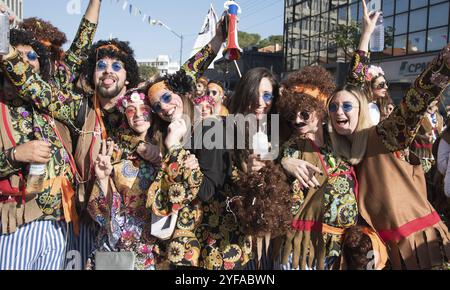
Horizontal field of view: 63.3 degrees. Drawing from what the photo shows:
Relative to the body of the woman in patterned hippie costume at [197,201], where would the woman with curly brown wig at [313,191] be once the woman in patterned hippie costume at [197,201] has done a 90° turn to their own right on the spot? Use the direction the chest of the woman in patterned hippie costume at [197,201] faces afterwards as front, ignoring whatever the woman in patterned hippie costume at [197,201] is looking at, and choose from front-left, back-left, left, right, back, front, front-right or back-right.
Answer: back-right

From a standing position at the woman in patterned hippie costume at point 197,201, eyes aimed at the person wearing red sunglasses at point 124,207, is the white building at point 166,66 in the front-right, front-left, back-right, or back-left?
front-right

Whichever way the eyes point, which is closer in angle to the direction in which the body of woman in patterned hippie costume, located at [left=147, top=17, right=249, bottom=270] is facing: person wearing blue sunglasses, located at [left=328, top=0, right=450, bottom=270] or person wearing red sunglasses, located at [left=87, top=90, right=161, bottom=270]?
the person wearing red sunglasses

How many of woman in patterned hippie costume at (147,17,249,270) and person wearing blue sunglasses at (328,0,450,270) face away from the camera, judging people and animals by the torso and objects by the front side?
0

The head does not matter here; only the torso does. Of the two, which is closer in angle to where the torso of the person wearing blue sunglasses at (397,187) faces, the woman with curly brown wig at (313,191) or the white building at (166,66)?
the woman with curly brown wig

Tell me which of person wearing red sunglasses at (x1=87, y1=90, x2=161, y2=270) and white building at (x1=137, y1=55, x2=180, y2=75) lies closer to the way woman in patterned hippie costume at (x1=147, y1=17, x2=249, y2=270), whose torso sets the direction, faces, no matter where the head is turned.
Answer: the person wearing red sunglasses

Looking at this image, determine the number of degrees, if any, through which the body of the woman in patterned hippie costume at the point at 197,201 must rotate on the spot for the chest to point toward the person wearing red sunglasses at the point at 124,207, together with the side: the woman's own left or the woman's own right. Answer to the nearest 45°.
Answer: approximately 45° to the woman's own right

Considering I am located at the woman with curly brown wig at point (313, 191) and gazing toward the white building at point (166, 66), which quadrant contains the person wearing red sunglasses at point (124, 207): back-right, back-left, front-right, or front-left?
front-left

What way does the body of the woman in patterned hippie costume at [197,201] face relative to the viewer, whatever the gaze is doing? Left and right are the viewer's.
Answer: facing the viewer and to the left of the viewer

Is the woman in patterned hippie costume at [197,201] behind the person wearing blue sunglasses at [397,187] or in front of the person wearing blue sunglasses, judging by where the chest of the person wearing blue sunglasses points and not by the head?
in front

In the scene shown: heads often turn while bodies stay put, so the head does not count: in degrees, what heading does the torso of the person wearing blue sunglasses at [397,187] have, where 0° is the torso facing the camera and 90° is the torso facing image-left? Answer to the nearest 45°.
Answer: approximately 45°

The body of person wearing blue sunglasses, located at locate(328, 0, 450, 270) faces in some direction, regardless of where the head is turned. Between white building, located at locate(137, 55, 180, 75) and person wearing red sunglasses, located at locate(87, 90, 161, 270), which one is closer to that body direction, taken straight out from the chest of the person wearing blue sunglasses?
the person wearing red sunglasses
